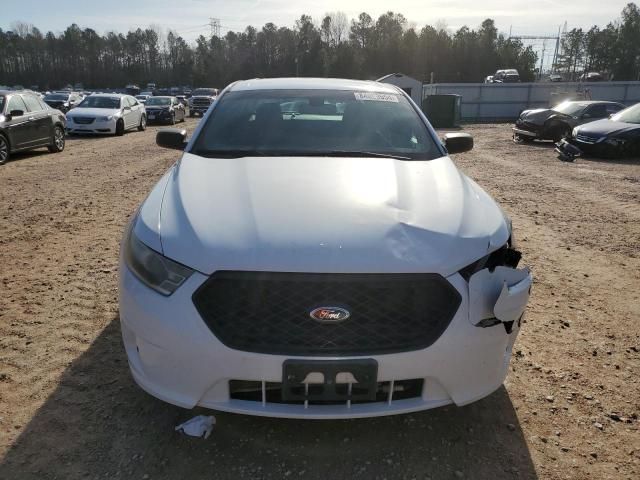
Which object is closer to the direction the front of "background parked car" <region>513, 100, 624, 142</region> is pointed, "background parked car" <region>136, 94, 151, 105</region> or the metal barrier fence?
the background parked car

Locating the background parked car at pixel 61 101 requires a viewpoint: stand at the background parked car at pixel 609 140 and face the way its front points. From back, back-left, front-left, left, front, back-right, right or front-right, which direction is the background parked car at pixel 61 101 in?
front-right

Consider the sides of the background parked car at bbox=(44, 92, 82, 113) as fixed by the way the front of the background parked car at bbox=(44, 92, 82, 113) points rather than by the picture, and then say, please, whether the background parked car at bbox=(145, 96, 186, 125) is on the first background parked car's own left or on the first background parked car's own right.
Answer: on the first background parked car's own left

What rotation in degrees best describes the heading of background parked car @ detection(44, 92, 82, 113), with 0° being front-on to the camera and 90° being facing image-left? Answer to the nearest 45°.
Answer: approximately 45°

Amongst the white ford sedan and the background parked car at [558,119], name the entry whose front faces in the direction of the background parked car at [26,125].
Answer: the background parked car at [558,119]

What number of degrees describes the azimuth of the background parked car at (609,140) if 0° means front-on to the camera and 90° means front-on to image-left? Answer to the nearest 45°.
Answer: approximately 45°

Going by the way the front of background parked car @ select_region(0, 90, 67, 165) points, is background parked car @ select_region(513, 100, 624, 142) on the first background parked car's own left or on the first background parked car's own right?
on the first background parked car's own left

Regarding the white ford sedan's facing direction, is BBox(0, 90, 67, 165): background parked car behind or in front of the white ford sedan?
behind

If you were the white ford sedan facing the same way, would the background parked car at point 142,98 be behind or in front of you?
behind
